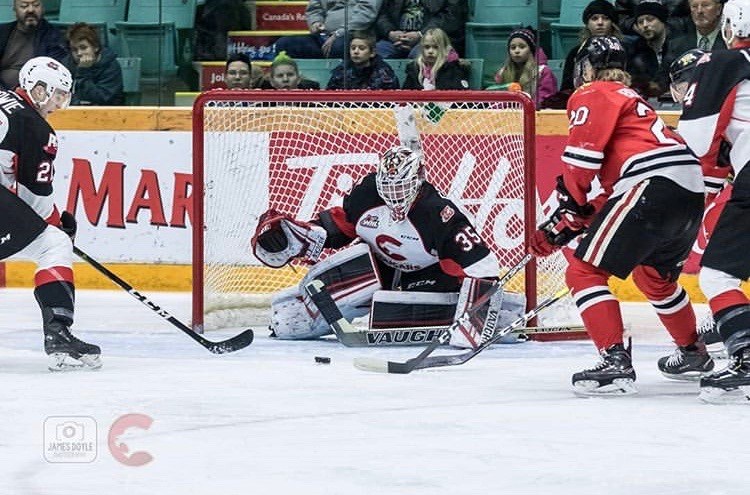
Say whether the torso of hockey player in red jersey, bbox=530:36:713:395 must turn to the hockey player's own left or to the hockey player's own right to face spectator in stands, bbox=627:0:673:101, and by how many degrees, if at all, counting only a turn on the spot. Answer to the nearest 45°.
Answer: approximately 45° to the hockey player's own right

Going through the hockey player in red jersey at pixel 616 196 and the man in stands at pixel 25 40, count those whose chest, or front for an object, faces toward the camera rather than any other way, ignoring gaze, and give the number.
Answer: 1

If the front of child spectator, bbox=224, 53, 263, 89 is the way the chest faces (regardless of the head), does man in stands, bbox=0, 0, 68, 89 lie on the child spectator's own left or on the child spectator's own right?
on the child spectator's own right

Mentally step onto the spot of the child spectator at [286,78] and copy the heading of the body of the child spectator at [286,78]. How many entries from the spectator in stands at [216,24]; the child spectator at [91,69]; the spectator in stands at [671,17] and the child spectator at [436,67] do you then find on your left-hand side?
2

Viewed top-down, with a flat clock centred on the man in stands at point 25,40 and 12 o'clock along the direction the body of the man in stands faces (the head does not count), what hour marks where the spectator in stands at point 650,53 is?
The spectator in stands is roughly at 10 o'clock from the man in stands.

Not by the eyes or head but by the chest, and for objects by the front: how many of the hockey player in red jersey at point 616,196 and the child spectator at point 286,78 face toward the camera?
1
